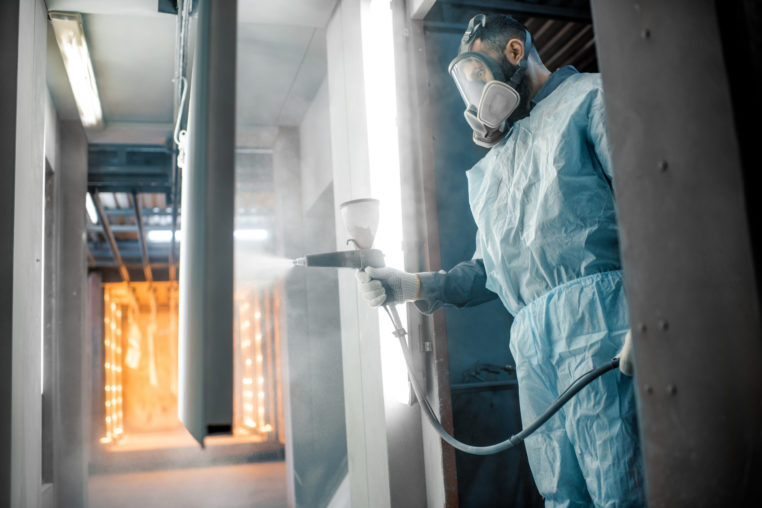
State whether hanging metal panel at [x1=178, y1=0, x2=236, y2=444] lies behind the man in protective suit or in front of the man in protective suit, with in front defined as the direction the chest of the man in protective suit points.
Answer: in front

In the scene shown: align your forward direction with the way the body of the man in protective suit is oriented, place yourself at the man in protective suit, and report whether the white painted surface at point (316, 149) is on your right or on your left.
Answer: on your right

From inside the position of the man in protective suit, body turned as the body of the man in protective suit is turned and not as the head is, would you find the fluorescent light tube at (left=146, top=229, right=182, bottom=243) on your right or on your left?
on your right

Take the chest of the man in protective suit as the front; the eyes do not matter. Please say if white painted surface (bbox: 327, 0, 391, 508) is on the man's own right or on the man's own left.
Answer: on the man's own right

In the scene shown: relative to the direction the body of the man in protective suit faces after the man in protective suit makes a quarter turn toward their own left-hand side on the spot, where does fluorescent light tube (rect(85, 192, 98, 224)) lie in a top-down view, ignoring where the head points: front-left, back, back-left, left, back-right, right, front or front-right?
back

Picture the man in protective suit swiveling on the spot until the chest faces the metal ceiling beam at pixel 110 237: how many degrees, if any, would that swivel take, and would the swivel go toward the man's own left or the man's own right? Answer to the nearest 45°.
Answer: approximately 90° to the man's own right

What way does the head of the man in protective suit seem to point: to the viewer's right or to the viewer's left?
to the viewer's left

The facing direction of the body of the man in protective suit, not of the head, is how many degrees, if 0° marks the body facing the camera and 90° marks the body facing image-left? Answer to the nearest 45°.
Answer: approximately 45°

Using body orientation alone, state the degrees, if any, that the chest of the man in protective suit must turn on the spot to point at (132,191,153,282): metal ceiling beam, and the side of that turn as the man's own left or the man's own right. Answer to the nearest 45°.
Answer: approximately 90° to the man's own right
